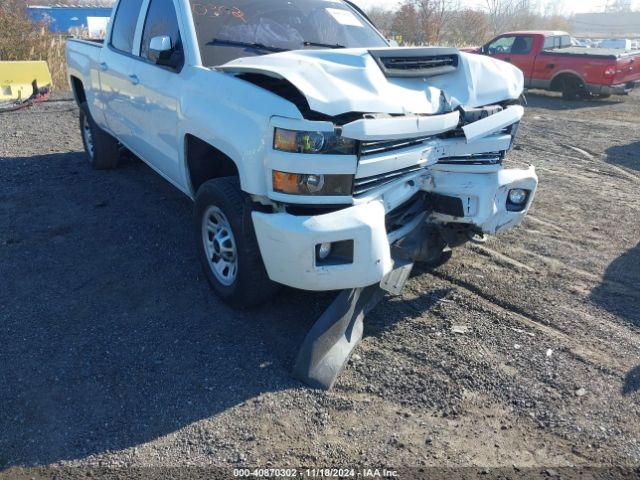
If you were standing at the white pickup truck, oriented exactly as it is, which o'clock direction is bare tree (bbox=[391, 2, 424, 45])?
The bare tree is roughly at 8 o'clock from the white pickup truck.

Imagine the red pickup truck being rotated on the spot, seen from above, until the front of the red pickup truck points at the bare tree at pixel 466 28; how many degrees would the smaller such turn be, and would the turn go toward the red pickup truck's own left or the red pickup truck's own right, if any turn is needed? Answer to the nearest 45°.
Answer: approximately 45° to the red pickup truck's own right

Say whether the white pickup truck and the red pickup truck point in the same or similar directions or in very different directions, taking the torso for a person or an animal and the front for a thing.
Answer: very different directions

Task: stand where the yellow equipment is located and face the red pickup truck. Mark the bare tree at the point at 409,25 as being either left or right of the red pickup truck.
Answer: left

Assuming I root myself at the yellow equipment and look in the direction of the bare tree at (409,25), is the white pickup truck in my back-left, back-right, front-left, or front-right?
back-right

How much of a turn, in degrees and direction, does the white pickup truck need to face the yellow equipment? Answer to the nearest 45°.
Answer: approximately 180°

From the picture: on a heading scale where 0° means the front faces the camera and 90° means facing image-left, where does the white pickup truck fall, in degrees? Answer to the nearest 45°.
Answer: approximately 315°

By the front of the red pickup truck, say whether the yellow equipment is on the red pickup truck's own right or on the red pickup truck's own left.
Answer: on the red pickup truck's own left

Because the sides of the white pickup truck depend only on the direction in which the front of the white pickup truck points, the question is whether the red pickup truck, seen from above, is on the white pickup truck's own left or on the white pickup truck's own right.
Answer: on the white pickup truck's own left

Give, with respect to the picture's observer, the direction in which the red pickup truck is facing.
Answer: facing away from the viewer and to the left of the viewer

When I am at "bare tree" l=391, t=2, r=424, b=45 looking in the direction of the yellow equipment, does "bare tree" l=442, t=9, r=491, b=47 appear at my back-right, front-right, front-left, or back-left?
back-left

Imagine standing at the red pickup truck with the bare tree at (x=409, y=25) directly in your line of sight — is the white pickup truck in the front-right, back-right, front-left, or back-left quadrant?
back-left

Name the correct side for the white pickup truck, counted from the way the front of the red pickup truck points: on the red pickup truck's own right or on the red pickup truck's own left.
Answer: on the red pickup truck's own left
